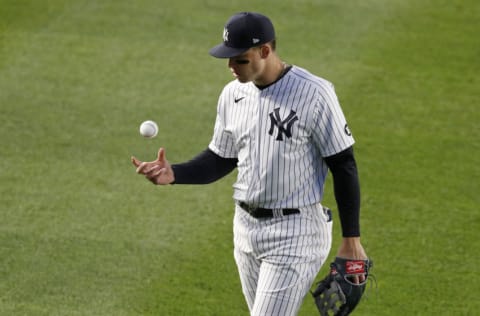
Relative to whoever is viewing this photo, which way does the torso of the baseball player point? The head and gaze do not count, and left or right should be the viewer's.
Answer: facing the viewer and to the left of the viewer

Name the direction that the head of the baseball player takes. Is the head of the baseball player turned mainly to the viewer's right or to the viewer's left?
to the viewer's left
